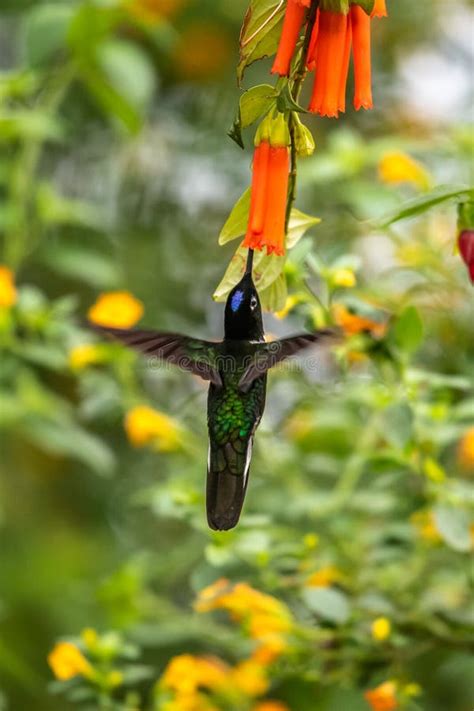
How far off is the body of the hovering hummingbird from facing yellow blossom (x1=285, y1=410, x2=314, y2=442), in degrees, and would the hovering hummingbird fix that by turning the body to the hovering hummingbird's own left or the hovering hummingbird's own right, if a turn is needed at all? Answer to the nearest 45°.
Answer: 0° — it already faces it

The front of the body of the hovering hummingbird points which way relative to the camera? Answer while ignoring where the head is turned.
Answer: away from the camera
